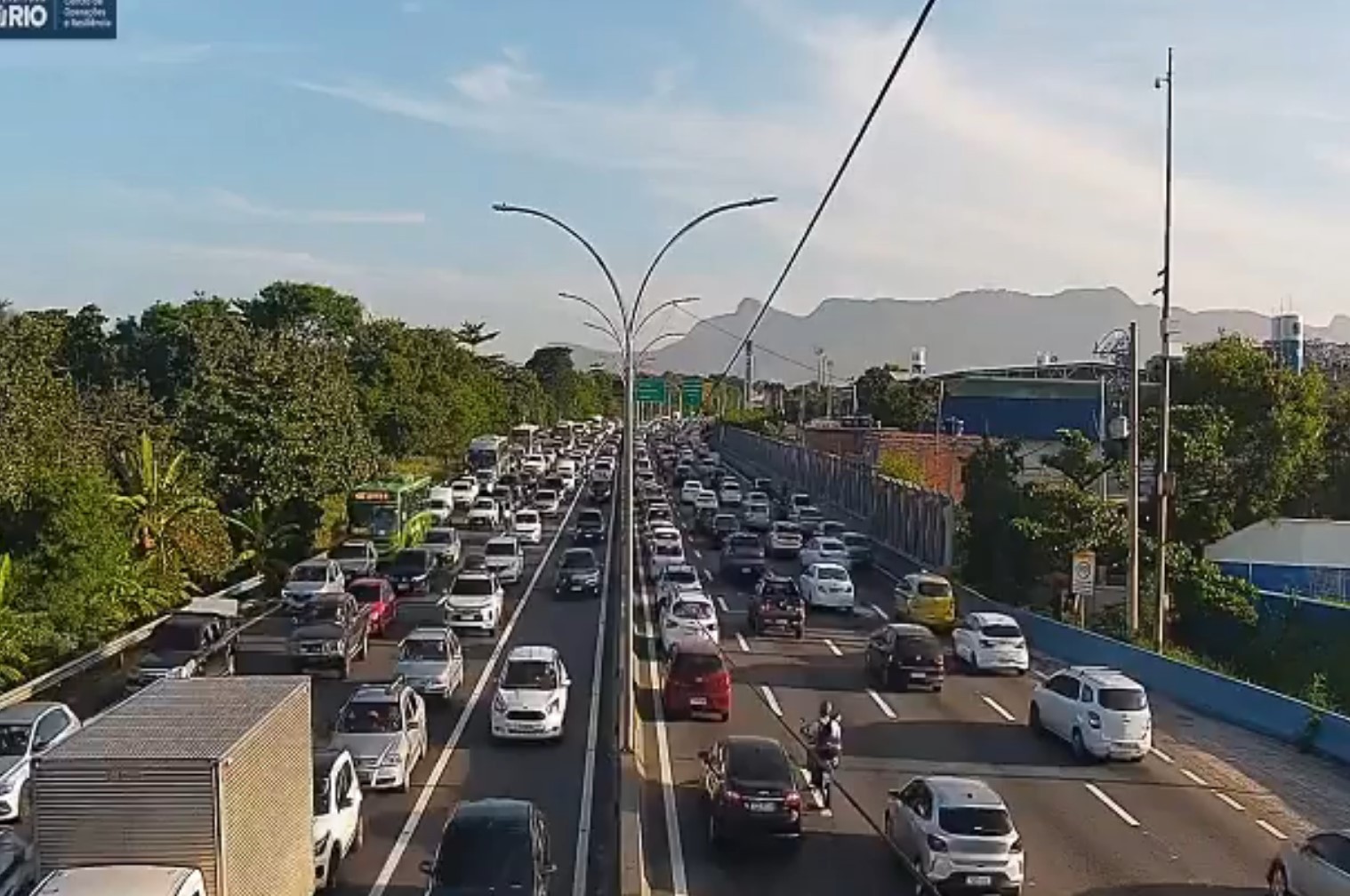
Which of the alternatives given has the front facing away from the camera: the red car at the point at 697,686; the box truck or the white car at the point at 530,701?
the red car

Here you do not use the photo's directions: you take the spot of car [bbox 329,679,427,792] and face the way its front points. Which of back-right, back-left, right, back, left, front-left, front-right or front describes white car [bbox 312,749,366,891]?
front

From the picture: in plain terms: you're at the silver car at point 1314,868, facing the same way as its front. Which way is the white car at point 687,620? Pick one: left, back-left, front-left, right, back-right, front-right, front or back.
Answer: front

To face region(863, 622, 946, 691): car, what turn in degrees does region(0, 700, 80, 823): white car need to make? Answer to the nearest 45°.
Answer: approximately 135° to its left

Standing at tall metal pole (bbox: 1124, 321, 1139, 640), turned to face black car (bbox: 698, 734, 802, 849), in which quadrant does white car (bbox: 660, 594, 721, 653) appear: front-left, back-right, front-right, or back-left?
front-right

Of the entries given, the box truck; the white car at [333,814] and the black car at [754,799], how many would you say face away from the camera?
1

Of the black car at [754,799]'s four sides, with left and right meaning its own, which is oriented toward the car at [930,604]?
front

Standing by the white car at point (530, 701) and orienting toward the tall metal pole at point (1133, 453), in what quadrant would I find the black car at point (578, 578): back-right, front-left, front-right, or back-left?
front-left

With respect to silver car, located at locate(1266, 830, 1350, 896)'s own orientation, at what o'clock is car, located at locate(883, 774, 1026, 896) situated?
The car is roughly at 10 o'clock from the silver car.

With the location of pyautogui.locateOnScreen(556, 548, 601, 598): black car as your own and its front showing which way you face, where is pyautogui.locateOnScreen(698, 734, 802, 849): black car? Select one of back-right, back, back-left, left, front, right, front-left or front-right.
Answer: front

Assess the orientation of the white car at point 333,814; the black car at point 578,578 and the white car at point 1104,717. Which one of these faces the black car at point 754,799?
the black car at point 578,578

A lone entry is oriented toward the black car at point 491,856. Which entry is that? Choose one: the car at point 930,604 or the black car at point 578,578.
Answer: the black car at point 578,578

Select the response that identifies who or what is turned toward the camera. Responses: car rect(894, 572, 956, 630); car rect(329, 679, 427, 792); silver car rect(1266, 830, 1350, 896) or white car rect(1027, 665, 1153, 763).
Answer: car rect(329, 679, 427, 792)

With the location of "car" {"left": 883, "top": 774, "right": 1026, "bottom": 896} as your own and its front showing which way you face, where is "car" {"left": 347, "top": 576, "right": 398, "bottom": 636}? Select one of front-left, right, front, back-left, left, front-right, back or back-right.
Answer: front

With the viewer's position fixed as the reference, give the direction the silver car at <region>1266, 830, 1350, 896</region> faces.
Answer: facing away from the viewer and to the left of the viewer

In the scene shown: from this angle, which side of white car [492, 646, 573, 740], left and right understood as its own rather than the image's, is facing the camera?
front

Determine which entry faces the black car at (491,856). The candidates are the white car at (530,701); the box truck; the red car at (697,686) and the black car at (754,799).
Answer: the white car

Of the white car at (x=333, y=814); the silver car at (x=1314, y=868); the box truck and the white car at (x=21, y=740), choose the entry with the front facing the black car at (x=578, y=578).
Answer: the silver car

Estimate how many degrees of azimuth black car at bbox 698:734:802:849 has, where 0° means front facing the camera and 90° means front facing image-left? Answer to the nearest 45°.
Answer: approximately 180°
